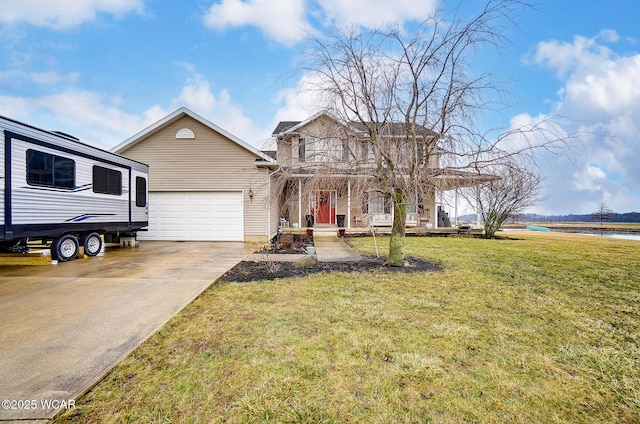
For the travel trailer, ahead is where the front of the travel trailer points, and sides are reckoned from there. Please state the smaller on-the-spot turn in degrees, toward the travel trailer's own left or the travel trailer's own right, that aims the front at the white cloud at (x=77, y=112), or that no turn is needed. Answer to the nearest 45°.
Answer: approximately 135° to the travel trailer's own right

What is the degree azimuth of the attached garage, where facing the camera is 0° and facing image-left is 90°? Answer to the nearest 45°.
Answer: approximately 0°

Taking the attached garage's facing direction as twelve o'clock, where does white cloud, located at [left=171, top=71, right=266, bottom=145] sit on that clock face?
The white cloud is roughly at 6 o'clock from the attached garage.

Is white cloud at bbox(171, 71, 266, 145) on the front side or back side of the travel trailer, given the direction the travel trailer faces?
on the back side

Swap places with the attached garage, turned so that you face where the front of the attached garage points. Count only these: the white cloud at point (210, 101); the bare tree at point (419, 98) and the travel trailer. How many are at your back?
1

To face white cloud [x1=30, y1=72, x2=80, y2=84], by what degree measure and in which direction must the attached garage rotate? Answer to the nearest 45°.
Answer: approximately 135° to its right

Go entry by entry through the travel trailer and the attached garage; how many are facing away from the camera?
0

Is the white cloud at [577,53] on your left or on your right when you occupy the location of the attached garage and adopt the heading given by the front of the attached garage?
on your left

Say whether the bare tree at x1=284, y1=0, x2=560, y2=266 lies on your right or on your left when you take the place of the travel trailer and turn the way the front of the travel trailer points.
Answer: on your left
